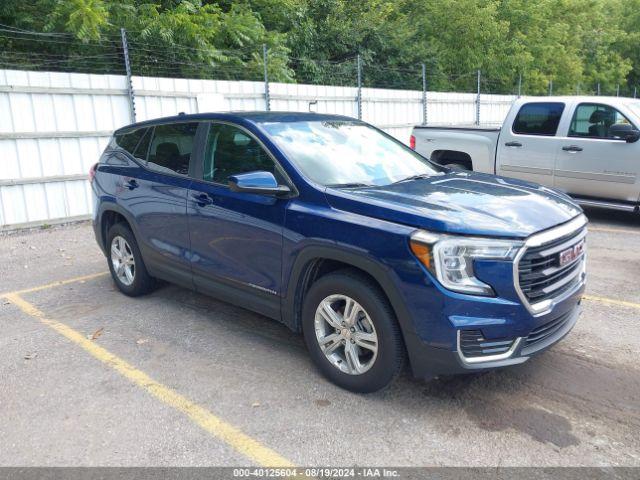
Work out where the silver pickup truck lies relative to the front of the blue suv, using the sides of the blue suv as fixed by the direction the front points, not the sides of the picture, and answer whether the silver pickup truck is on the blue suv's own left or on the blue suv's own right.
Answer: on the blue suv's own left

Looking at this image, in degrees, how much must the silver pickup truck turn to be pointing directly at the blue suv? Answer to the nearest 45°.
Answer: approximately 90° to its right

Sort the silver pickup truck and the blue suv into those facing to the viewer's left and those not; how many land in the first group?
0

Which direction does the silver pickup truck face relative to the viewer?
to the viewer's right

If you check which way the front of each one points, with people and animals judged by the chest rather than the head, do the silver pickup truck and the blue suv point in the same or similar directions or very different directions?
same or similar directions

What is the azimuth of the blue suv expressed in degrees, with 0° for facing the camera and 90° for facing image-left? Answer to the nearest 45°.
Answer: approximately 315°
